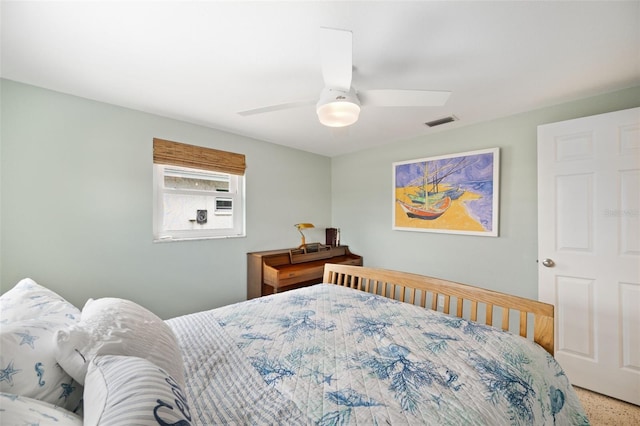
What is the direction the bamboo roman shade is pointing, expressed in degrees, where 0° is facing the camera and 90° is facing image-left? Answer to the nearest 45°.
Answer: approximately 315°

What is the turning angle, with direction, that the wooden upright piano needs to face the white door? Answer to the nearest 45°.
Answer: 0° — it already faces it

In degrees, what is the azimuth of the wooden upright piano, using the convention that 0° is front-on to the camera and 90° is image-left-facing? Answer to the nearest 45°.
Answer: approximately 315°

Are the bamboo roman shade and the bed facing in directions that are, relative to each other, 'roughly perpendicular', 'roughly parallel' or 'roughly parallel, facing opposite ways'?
roughly perpendicular

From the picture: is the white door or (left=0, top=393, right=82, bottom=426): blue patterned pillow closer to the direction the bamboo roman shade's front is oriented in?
the white door

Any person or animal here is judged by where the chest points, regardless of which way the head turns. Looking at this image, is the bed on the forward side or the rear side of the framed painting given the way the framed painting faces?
on the forward side

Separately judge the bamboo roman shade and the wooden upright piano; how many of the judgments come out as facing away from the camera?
0

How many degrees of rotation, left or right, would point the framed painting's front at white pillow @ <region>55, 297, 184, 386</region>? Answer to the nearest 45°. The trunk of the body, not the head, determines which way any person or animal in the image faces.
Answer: approximately 45° to its left

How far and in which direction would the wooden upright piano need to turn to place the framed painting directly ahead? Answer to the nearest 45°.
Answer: approximately 45° to its left

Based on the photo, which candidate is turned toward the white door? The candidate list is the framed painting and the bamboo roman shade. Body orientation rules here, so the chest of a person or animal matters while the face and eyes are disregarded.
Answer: the bamboo roman shade

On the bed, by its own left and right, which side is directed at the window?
left

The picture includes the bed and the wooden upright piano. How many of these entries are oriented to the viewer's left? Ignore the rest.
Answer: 0

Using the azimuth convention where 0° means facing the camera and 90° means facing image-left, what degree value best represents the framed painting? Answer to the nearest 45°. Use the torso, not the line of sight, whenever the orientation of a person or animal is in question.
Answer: approximately 45°
